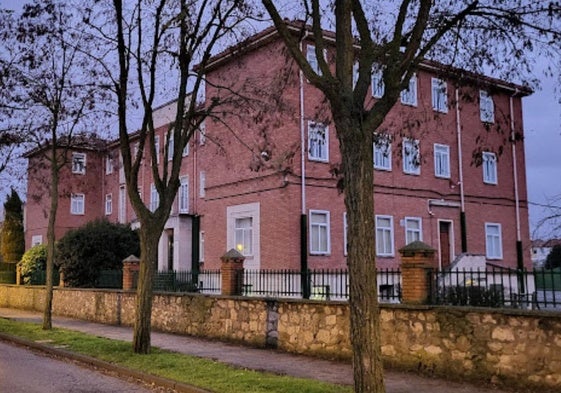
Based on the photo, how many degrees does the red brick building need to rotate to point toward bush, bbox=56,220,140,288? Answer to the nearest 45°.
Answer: approximately 45° to its right

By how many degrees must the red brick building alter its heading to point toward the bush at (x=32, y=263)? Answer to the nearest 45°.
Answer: approximately 90° to its right

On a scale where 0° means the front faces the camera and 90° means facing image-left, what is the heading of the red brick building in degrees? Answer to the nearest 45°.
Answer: approximately 45°

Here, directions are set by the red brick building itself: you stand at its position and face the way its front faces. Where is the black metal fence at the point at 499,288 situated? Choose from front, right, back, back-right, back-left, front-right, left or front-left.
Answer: front-left

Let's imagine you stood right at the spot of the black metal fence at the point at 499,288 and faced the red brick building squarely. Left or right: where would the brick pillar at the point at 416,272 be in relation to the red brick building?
left

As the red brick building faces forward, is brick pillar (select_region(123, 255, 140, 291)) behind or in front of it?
in front

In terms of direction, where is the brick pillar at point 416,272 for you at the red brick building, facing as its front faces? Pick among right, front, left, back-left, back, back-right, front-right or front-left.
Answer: front-left

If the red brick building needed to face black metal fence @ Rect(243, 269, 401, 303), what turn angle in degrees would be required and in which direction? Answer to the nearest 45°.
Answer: approximately 45° to its left
